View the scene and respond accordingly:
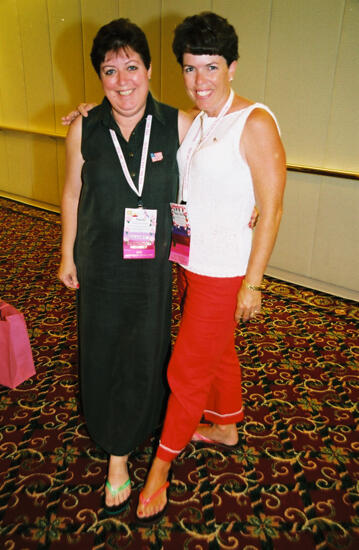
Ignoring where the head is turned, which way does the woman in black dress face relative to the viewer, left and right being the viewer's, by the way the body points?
facing the viewer

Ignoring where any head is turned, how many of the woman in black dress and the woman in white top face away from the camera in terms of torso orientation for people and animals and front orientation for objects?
0

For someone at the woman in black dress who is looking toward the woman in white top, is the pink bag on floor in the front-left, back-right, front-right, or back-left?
back-left

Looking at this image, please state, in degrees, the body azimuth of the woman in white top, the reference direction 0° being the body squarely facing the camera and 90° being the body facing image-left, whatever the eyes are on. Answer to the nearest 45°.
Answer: approximately 45°

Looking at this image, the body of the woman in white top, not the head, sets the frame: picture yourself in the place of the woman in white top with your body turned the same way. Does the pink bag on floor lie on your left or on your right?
on your right
